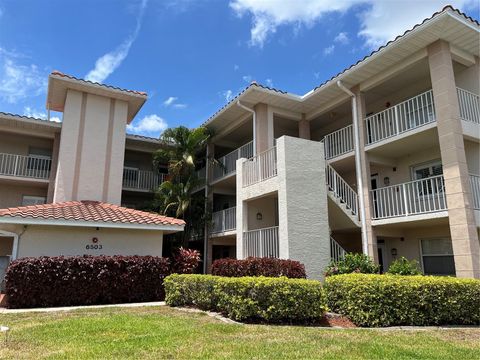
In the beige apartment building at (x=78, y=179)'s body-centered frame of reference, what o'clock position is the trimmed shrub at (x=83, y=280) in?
The trimmed shrub is roughly at 12 o'clock from the beige apartment building.

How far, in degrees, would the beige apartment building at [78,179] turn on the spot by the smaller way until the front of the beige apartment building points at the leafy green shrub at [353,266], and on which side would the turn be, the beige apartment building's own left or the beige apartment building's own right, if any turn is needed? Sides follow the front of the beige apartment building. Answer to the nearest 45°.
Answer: approximately 45° to the beige apartment building's own left

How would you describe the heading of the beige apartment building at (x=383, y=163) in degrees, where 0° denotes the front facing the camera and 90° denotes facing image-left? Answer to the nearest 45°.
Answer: approximately 45°

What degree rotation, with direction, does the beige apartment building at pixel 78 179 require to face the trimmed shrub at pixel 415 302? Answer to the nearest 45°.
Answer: approximately 45° to its left

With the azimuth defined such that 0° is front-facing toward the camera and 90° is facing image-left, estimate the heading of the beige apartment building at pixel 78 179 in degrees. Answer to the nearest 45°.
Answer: approximately 0°

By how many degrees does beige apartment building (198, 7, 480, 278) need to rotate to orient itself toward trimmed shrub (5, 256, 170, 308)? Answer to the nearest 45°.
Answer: approximately 45° to its right
